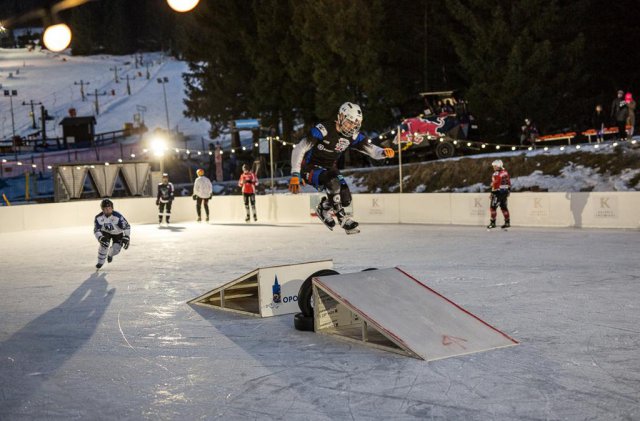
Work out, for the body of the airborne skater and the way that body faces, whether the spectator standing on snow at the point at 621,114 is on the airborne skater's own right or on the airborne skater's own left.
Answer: on the airborne skater's own left

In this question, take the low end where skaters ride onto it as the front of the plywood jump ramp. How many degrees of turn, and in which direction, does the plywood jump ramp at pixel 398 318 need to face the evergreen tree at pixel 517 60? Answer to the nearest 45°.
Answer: approximately 135° to its left

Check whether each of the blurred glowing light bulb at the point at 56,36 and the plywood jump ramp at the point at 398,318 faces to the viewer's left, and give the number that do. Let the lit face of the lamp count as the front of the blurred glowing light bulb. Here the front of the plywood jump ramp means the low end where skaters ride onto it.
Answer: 0

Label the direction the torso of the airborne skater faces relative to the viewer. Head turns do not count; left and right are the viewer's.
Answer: facing the viewer and to the right of the viewer

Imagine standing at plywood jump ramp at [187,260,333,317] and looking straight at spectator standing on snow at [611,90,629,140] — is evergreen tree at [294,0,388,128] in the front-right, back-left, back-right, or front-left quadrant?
front-left

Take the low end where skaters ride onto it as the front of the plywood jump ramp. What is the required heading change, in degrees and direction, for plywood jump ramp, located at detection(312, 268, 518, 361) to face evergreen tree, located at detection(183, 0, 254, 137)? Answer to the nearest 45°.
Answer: approximately 135° to its left
